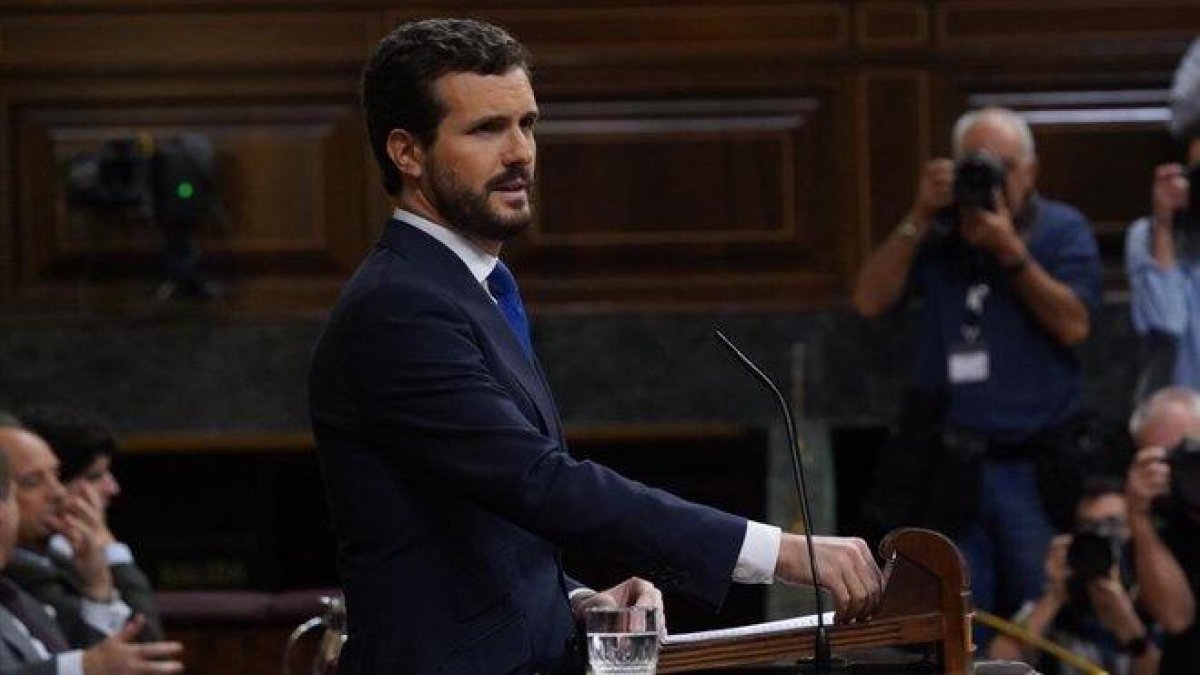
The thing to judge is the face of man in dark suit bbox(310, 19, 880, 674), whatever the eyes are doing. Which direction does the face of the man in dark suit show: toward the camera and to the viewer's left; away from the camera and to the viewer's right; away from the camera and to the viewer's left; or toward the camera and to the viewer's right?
toward the camera and to the viewer's right

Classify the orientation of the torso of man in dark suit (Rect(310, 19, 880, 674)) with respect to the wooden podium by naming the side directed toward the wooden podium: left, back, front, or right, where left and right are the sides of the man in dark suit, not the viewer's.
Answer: front

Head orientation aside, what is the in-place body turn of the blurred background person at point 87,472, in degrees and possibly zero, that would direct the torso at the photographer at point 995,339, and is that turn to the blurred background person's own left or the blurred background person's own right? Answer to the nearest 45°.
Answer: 0° — they already face them

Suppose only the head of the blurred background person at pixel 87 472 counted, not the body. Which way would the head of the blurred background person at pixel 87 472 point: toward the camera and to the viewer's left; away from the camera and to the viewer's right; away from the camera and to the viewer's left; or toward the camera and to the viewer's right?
toward the camera and to the viewer's right

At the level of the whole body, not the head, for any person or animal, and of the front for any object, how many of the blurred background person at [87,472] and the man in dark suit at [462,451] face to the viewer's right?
2

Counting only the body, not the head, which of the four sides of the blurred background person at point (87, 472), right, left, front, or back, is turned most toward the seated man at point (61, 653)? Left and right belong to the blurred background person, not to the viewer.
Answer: right

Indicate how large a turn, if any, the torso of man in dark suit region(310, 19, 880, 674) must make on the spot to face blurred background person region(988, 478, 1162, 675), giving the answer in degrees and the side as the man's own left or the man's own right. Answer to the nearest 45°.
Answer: approximately 45° to the man's own left

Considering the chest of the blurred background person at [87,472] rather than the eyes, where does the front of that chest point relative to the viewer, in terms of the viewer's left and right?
facing to the right of the viewer

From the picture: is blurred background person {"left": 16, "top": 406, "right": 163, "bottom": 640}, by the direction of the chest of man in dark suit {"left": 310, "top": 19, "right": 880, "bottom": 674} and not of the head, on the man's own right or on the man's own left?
on the man's own left

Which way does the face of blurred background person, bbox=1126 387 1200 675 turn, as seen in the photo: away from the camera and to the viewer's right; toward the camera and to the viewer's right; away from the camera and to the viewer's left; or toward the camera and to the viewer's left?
toward the camera and to the viewer's left

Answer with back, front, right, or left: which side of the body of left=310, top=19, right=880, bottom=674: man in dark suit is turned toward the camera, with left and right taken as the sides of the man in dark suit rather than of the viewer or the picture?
right
